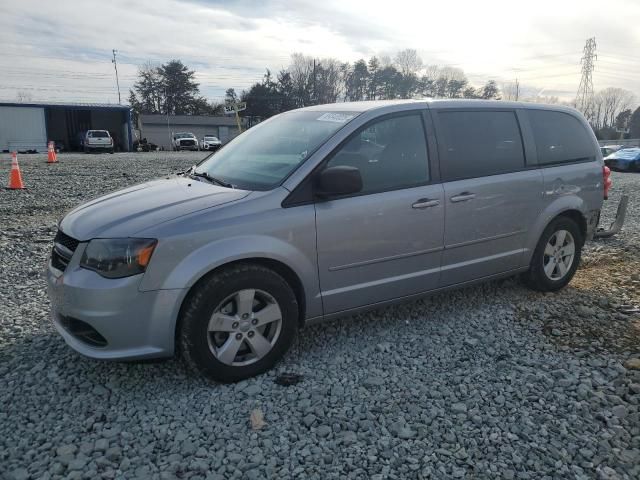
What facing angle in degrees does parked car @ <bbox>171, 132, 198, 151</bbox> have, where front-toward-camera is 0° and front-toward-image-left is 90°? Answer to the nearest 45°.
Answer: approximately 0°

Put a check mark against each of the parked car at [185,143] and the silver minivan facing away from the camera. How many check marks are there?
0

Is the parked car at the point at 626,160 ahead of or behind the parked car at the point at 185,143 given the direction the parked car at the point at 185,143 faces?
ahead

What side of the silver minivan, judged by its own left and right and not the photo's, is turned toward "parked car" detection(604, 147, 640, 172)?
back

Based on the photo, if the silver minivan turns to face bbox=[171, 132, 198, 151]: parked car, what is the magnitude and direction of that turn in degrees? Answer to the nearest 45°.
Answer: approximately 135° to its right
